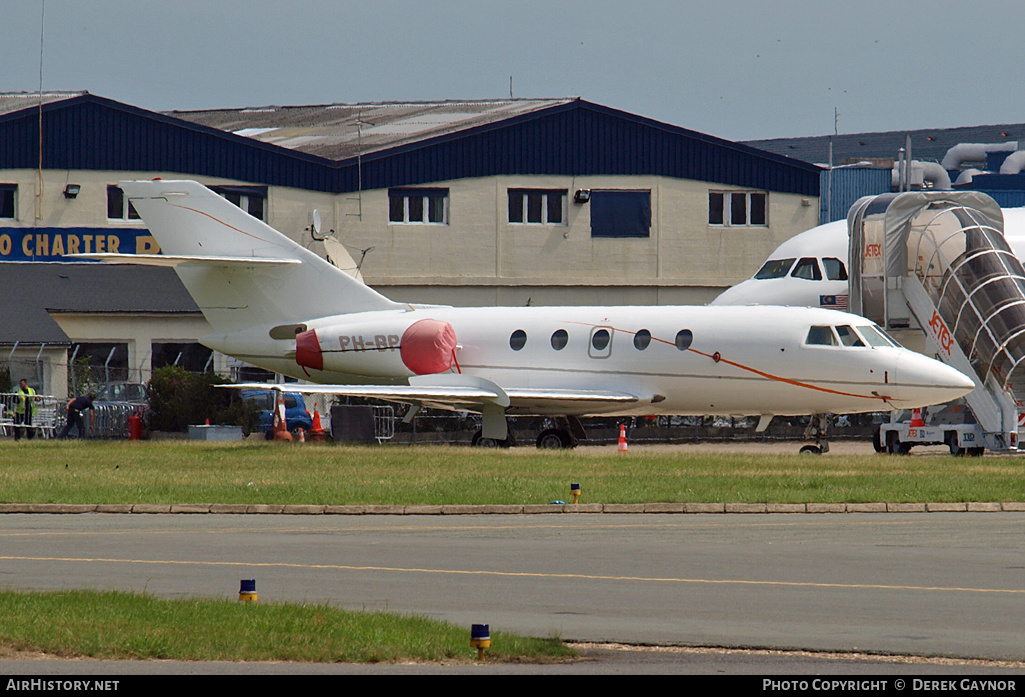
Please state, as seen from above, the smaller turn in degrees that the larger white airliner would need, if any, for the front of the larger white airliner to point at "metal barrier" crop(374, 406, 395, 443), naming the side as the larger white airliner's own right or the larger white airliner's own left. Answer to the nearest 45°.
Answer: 0° — it already faces it

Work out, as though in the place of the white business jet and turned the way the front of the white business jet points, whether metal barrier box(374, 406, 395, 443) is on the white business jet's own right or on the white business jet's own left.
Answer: on the white business jet's own left

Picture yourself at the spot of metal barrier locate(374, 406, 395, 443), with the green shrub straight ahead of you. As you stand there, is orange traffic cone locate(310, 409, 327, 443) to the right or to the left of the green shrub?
left

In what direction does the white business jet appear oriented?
to the viewer's right

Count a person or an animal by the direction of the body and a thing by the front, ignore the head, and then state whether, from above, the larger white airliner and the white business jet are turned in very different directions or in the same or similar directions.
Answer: very different directions

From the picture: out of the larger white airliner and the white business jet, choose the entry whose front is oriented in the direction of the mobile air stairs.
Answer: the white business jet

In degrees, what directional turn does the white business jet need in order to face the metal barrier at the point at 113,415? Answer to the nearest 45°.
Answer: approximately 135° to its left

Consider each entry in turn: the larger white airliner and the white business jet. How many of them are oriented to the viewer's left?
1

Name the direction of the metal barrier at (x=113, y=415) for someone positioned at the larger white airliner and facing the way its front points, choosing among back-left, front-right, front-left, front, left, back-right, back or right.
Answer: front

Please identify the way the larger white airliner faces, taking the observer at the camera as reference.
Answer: facing to the left of the viewer

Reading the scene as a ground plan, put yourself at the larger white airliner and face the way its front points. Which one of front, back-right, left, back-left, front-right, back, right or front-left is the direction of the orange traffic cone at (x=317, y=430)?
front

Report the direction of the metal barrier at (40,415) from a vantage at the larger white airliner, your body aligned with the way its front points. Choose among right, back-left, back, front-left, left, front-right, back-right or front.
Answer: front

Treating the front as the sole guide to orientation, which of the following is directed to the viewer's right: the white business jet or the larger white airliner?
the white business jet

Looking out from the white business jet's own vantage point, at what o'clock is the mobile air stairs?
The mobile air stairs is roughly at 12 o'clock from the white business jet.

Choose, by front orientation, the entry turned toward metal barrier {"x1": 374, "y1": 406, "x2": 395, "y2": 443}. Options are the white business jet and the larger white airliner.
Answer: the larger white airliner

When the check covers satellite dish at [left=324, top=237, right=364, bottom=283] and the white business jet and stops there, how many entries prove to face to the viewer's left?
0

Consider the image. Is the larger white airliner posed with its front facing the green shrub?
yes

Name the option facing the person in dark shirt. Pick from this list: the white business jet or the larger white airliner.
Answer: the larger white airliner
